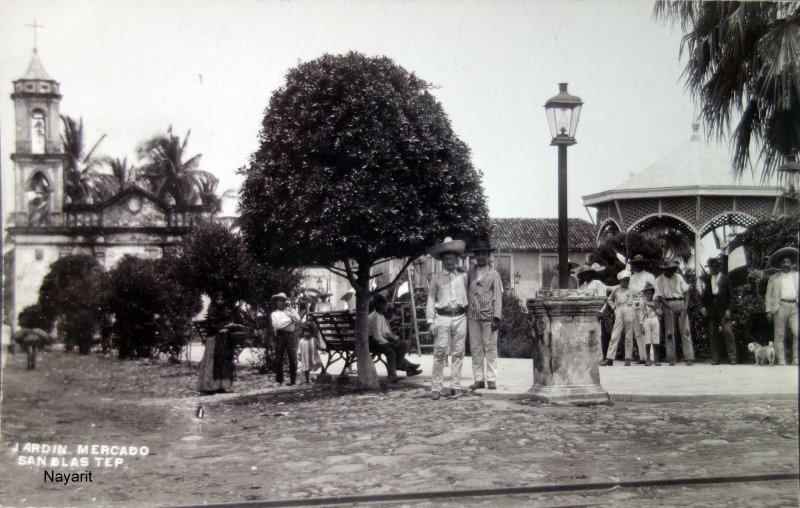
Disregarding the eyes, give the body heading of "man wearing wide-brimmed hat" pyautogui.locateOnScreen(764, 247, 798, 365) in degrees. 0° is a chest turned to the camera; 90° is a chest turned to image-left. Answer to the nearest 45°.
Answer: approximately 0°

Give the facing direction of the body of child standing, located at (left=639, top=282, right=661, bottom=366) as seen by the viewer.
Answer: toward the camera

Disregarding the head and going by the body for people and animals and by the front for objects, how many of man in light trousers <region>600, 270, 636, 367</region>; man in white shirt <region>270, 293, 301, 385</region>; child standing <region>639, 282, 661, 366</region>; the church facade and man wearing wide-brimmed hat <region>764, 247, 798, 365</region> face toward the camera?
5

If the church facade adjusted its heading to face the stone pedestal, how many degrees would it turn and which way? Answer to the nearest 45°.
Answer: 0° — it already faces it

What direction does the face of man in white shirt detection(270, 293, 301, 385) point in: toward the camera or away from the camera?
toward the camera

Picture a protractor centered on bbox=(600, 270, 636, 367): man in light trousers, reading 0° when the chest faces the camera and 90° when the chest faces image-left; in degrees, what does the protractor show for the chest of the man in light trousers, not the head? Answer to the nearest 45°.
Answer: approximately 0°

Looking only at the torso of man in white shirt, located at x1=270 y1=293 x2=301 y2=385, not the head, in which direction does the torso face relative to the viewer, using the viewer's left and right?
facing the viewer

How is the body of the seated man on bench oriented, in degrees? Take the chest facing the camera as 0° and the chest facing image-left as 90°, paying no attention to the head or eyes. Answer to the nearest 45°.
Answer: approximately 315°

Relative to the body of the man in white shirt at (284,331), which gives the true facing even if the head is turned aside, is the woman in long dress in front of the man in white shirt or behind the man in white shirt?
in front

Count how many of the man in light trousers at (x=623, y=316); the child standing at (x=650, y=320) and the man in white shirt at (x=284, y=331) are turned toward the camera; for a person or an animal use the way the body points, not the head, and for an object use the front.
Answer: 3

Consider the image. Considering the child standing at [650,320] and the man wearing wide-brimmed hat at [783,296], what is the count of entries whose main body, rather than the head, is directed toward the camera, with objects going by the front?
2
